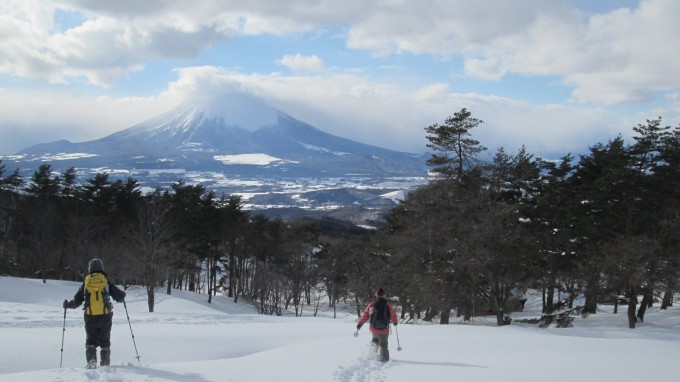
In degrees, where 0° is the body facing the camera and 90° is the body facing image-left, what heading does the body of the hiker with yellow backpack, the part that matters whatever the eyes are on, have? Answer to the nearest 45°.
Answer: approximately 180°

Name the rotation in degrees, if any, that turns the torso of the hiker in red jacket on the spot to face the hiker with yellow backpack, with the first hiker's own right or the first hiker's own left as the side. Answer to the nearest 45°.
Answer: approximately 135° to the first hiker's own left

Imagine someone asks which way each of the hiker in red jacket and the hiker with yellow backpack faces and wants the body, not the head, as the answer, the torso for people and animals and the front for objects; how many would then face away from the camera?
2

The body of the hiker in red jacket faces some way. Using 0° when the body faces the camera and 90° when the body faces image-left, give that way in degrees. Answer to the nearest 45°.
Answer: approximately 180°

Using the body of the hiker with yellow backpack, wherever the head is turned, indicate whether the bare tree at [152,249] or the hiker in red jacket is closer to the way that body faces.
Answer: the bare tree

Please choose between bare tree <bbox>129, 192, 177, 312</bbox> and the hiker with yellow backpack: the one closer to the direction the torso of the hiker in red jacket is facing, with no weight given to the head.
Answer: the bare tree

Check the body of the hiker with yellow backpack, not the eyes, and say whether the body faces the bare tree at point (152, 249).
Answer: yes

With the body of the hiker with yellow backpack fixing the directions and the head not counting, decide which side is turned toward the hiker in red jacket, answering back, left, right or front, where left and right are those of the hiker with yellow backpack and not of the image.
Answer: right
